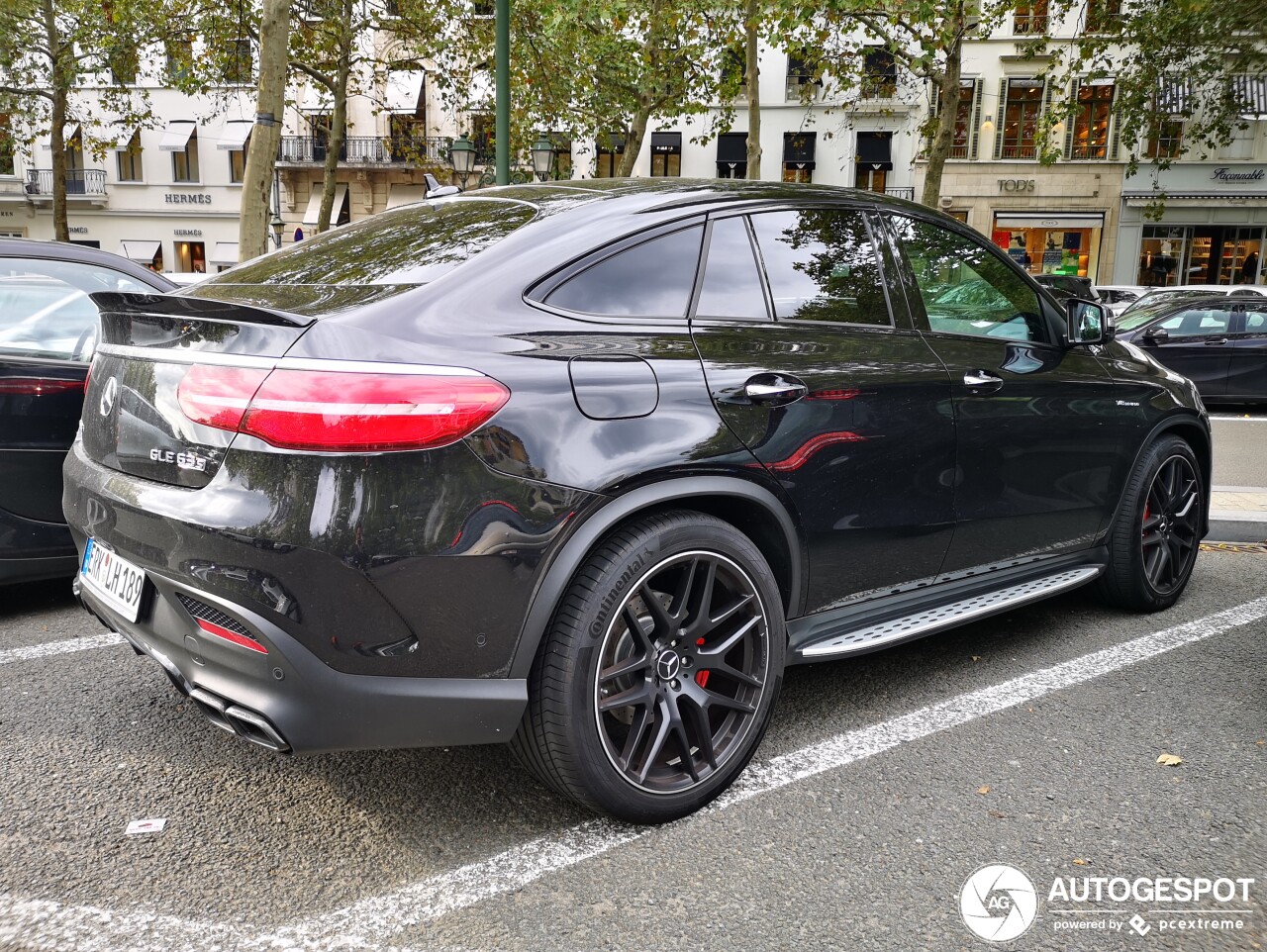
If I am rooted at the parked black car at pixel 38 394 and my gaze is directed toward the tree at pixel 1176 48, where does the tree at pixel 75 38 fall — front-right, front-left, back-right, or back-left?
front-left

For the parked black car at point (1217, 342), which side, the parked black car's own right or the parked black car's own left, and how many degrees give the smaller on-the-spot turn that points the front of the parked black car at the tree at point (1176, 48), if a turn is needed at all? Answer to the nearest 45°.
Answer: approximately 90° to the parked black car's own right

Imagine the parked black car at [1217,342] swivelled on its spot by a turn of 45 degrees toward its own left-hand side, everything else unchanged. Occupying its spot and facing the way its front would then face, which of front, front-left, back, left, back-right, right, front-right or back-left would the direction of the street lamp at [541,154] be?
front-right

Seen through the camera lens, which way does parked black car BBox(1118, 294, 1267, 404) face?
facing to the left of the viewer

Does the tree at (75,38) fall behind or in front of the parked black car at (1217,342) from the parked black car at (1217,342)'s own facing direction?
in front

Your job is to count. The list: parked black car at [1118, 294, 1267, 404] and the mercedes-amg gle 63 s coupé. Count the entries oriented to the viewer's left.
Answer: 1

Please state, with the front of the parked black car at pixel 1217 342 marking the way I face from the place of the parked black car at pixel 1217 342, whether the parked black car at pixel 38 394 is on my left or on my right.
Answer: on my left

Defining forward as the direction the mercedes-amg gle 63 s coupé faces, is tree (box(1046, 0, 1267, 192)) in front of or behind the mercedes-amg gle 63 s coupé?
in front

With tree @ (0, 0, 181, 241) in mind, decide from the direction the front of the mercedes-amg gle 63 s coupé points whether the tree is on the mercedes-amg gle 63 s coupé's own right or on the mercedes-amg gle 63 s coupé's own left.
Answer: on the mercedes-amg gle 63 s coupé's own left

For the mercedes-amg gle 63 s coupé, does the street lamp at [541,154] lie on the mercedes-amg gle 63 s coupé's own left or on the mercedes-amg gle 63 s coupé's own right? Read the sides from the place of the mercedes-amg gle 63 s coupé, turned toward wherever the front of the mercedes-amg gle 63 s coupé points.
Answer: on the mercedes-amg gle 63 s coupé's own left

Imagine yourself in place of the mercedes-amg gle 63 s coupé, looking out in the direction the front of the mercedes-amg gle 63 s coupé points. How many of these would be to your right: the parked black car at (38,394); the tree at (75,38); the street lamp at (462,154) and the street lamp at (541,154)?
0

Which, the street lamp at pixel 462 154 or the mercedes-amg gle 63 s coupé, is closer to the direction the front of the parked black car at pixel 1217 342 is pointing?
the street lamp

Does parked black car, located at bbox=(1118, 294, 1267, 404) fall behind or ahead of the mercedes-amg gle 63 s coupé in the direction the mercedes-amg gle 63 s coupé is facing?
ahead

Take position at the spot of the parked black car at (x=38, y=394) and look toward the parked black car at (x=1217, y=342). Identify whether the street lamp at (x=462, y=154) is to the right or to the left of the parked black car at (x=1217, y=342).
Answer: left

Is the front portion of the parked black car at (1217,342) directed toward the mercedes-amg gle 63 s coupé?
no

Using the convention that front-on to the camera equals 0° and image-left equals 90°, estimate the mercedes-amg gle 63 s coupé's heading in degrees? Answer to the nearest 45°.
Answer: approximately 225°

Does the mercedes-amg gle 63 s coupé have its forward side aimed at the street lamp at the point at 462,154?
no
